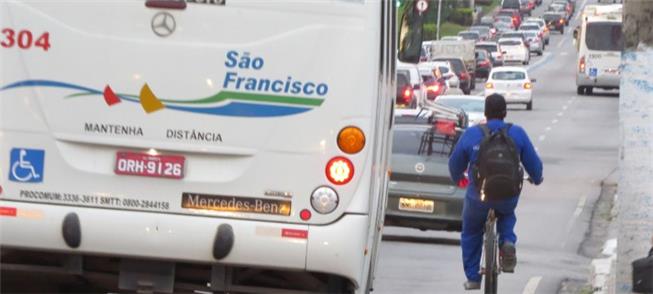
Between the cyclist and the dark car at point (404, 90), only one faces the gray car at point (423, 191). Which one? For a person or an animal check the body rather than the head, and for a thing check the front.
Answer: the cyclist

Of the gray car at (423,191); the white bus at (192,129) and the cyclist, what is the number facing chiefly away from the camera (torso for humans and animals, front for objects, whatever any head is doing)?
3

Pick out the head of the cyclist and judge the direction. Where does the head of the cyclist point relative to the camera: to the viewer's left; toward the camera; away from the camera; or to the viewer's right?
away from the camera

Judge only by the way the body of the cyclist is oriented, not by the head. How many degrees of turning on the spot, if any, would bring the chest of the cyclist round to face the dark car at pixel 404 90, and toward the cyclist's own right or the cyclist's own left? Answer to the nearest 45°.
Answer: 0° — they already face it

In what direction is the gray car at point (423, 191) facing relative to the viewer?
away from the camera

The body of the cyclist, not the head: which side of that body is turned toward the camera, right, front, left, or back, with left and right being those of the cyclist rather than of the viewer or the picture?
back

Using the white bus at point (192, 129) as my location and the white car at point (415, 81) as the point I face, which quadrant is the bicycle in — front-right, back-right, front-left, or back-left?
front-right

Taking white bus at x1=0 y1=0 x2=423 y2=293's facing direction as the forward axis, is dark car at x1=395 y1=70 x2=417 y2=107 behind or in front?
in front

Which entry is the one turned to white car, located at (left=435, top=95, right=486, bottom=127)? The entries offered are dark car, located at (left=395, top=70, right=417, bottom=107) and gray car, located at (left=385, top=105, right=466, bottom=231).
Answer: the gray car

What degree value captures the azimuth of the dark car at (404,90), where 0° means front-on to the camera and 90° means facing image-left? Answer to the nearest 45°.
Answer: approximately 180°

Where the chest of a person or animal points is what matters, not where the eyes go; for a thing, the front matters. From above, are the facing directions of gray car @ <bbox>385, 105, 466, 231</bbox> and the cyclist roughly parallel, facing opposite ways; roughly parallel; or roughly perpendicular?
roughly parallel

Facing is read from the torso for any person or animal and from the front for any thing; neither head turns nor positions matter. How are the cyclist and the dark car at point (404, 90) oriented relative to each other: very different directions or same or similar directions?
same or similar directions

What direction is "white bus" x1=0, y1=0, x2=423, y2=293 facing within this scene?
away from the camera

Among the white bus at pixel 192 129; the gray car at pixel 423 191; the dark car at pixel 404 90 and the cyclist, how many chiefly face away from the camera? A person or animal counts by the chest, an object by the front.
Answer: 4

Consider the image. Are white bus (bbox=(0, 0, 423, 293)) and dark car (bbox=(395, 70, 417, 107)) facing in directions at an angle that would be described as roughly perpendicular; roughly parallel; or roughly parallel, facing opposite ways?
roughly parallel

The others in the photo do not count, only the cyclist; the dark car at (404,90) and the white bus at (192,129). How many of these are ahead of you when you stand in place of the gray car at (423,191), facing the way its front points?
1
